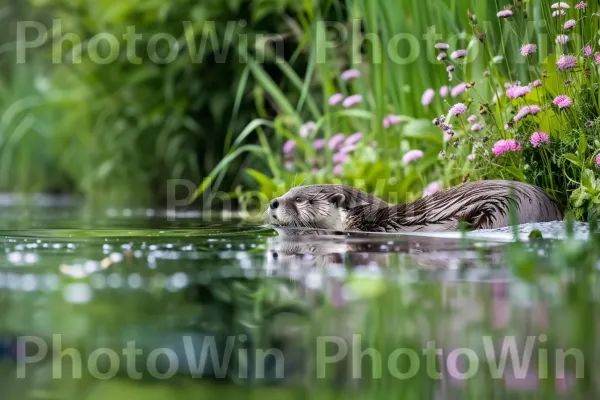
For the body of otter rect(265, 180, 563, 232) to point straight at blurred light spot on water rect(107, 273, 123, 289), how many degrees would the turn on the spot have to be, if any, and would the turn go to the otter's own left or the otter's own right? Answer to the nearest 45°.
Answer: approximately 45° to the otter's own left

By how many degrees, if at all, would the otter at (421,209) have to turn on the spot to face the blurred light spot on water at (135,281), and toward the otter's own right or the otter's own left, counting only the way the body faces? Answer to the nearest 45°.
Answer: approximately 45° to the otter's own left

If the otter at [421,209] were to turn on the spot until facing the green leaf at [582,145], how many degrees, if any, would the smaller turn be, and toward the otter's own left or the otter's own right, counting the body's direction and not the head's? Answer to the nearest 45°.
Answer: approximately 180°

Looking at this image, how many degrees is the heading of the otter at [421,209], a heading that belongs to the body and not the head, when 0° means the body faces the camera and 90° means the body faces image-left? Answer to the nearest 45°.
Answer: approximately 90°

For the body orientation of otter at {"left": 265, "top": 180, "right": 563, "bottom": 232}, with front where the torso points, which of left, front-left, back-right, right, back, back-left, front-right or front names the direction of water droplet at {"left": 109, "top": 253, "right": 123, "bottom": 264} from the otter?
front-left
